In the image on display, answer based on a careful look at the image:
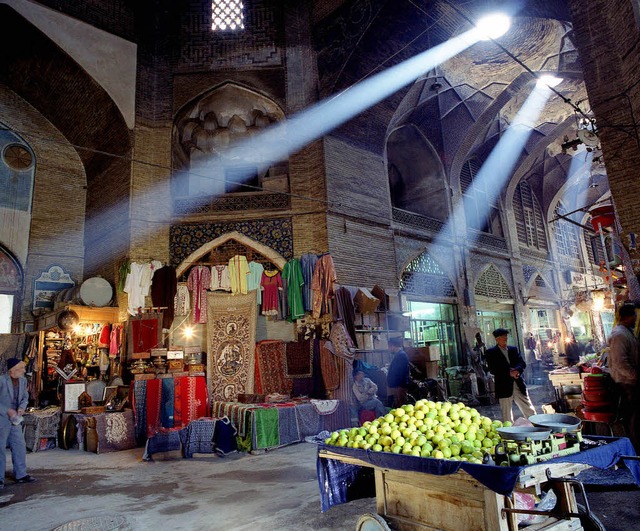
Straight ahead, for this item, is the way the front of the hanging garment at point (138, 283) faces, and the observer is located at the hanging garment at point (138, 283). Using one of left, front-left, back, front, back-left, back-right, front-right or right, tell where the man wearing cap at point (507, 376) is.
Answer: front-left

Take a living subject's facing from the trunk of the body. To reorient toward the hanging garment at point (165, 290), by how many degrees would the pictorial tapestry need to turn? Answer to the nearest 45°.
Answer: approximately 90° to its right

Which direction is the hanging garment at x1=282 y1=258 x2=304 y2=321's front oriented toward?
toward the camera

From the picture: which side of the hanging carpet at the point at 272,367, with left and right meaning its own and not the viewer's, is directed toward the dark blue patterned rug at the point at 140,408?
right

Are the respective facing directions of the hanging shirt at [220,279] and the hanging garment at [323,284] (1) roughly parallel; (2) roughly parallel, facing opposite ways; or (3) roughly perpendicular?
roughly parallel

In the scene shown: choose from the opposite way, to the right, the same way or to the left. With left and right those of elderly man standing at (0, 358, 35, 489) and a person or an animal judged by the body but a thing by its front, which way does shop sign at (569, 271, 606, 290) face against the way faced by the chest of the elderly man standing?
to the right

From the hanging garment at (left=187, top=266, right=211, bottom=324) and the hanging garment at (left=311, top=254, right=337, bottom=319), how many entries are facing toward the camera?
2

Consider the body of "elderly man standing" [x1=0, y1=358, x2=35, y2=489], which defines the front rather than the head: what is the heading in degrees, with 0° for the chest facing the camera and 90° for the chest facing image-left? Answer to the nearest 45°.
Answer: approximately 315°

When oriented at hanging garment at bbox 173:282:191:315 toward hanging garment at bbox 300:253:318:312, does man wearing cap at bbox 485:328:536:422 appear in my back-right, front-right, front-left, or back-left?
front-right

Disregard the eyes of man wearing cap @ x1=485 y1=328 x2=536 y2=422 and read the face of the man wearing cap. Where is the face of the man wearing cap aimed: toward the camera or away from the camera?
toward the camera

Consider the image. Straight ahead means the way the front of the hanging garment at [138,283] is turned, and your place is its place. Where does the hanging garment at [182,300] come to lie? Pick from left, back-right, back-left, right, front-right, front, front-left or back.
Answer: left

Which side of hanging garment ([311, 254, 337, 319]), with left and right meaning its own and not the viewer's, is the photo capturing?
front

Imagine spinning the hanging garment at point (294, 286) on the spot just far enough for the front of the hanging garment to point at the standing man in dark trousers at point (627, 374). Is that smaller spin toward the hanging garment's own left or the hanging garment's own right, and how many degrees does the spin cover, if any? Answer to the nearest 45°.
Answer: approximately 45° to the hanging garment's own left

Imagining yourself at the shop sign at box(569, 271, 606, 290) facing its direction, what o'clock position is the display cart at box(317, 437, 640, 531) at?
The display cart is roughly at 12 o'clock from the shop sign.
